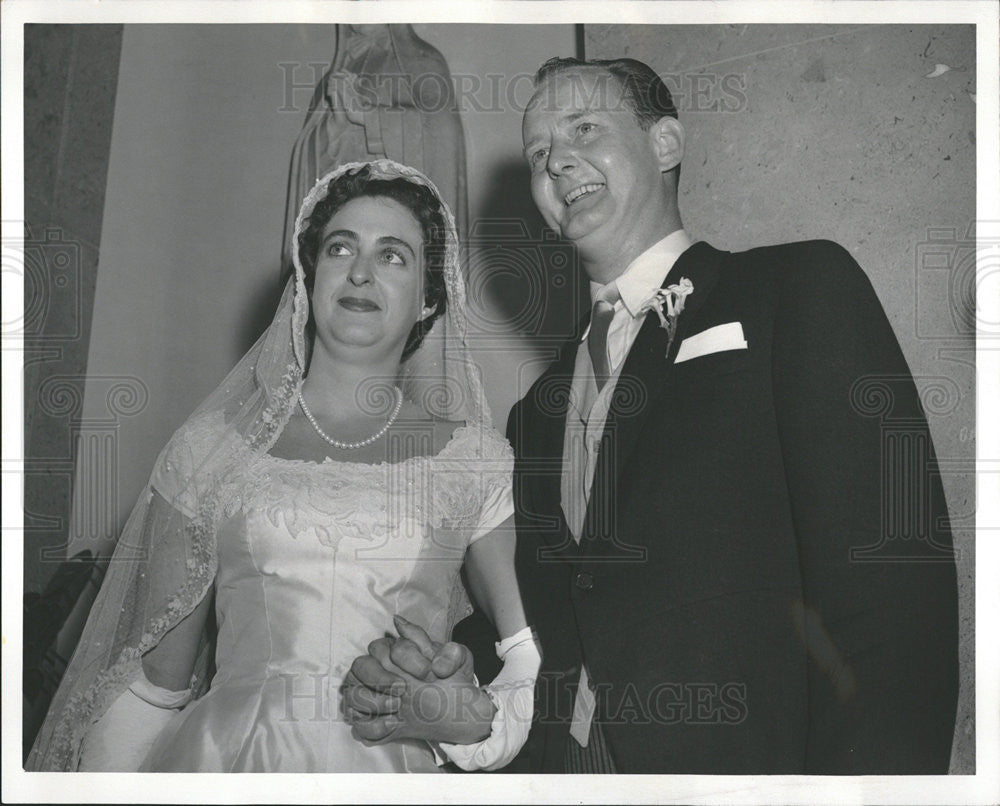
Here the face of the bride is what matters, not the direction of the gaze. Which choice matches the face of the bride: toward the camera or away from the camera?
toward the camera

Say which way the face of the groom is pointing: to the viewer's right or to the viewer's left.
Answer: to the viewer's left

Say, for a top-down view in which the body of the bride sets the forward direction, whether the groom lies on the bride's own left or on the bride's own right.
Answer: on the bride's own left

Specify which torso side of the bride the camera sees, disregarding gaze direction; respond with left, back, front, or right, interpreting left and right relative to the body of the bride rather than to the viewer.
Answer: front

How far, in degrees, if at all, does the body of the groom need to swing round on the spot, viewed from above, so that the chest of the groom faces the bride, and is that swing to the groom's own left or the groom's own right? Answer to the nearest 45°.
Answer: approximately 45° to the groom's own right

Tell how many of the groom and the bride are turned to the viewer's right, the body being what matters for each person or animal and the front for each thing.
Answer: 0

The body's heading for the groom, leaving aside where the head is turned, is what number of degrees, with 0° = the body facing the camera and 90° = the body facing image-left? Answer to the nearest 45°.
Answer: approximately 45°
